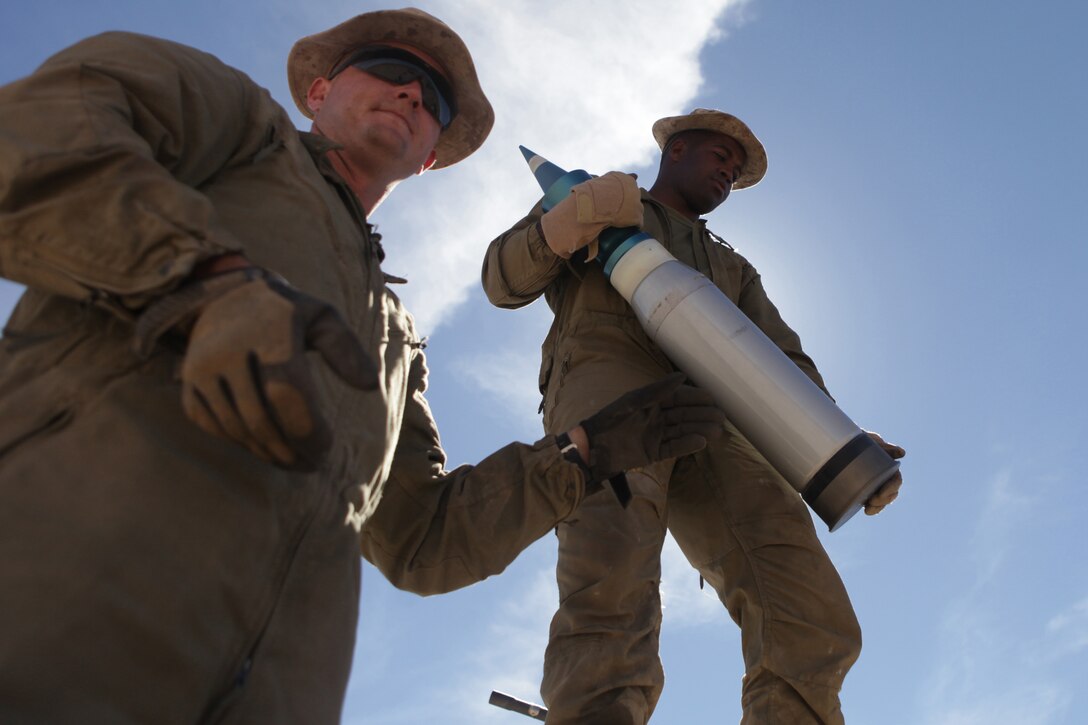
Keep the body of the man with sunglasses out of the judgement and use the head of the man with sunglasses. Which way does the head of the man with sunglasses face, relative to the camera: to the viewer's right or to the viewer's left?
to the viewer's right
